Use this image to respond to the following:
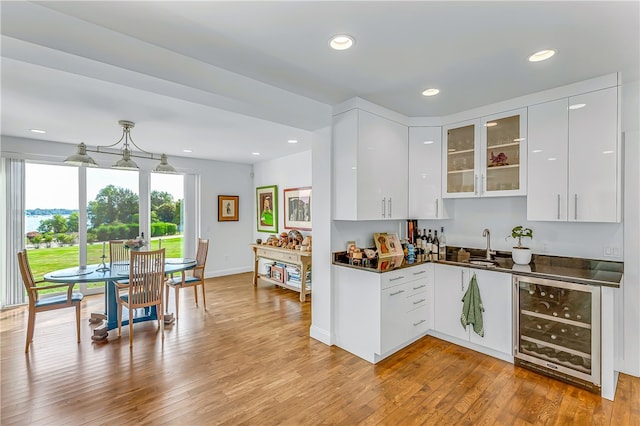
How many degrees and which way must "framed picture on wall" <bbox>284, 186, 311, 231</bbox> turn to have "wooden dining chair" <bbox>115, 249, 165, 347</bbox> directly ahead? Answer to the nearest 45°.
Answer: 0° — it already faces it

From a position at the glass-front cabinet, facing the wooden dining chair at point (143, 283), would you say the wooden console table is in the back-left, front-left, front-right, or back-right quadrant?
front-right

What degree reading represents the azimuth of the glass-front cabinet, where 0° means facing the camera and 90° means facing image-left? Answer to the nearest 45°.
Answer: approximately 45°

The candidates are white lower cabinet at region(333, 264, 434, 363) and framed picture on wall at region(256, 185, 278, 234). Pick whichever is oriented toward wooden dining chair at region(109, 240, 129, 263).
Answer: the framed picture on wall

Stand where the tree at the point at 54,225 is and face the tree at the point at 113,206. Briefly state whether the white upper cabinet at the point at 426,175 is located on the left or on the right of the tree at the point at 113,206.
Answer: right

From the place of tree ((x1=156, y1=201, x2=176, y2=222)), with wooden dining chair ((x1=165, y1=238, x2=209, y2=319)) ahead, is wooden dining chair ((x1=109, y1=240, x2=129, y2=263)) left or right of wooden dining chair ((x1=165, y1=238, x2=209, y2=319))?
right

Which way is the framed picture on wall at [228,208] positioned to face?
toward the camera

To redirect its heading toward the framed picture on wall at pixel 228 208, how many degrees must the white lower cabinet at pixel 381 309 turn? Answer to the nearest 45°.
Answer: approximately 180°

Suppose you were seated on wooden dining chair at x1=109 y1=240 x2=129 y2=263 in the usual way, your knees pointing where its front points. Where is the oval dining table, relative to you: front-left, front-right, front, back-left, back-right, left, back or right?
front

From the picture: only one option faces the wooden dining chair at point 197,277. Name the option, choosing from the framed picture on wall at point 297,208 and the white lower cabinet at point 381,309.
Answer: the framed picture on wall

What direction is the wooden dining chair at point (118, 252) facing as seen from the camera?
toward the camera

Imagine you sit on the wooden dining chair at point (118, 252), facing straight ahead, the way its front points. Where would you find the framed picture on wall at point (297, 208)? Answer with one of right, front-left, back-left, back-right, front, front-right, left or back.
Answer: left

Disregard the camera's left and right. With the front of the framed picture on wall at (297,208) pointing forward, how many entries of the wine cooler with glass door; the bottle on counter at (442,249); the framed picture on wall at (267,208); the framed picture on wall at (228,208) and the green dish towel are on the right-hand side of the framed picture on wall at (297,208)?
2

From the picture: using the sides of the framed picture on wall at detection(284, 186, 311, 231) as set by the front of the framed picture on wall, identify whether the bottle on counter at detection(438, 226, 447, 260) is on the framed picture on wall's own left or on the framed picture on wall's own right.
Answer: on the framed picture on wall's own left

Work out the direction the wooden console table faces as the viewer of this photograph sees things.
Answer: facing the viewer and to the left of the viewer

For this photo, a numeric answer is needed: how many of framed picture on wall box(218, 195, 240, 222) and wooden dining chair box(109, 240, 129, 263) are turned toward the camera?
2
